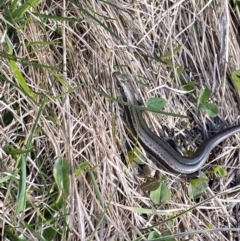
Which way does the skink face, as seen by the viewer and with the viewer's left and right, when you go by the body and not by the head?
facing away from the viewer and to the left of the viewer
